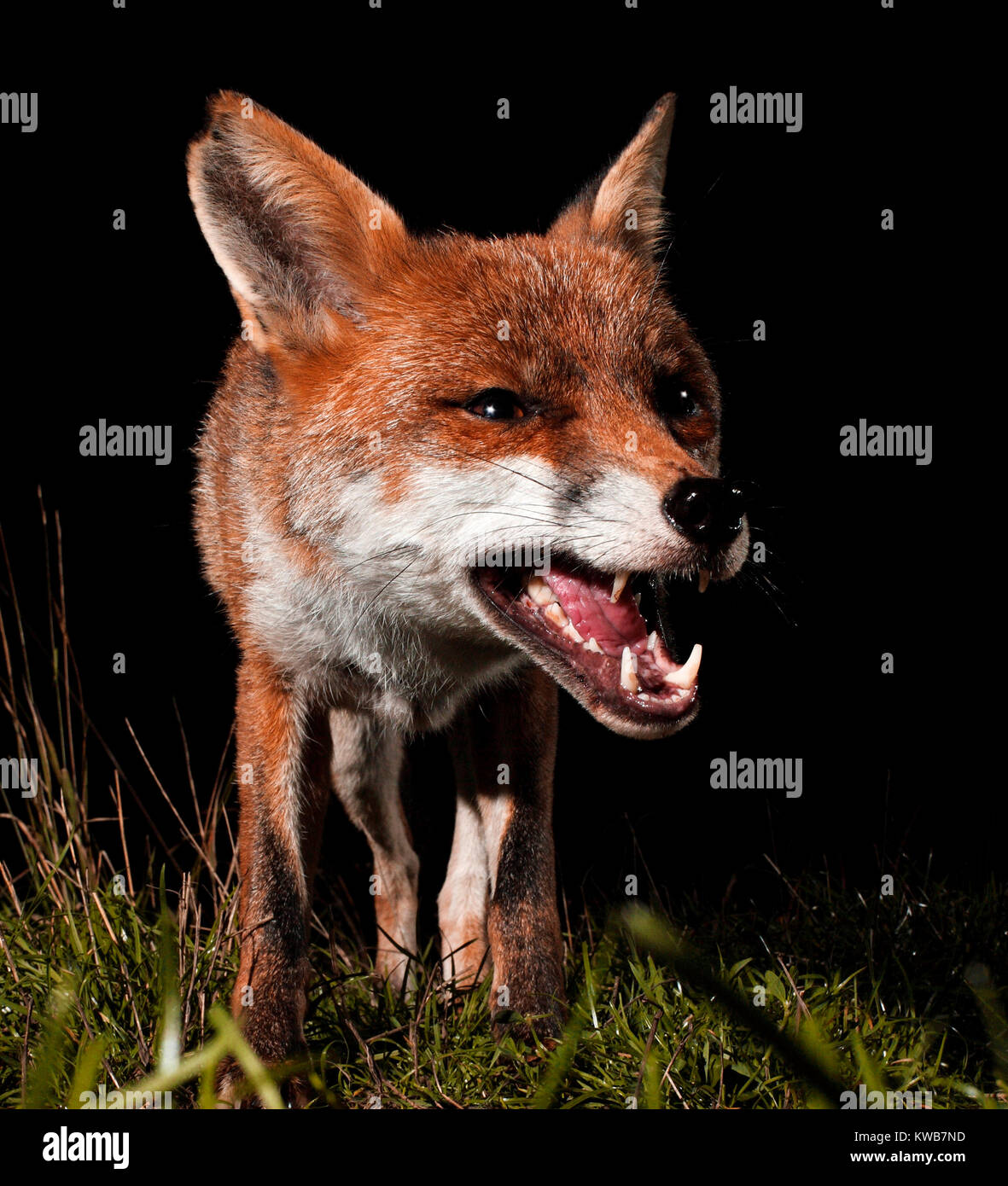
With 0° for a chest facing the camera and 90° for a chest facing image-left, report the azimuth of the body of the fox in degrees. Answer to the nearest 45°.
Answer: approximately 0°
